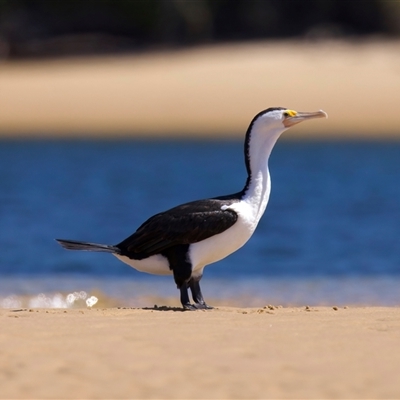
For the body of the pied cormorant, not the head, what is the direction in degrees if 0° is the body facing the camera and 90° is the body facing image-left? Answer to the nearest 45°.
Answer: approximately 270°
